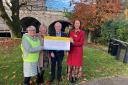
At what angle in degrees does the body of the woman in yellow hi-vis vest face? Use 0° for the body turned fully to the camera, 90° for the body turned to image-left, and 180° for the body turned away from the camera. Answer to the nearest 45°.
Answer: approximately 315°

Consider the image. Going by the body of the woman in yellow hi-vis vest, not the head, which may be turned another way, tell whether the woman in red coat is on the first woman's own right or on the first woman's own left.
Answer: on the first woman's own left

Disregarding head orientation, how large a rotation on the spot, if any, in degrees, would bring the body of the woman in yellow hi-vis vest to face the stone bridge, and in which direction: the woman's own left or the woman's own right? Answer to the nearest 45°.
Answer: approximately 135° to the woman's own left

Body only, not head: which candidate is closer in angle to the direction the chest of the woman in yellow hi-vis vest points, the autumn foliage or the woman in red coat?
the woman in red coat

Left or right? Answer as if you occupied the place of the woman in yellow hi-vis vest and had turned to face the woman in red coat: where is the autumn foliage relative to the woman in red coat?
left

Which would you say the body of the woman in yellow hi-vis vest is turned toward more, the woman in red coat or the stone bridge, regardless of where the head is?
the woman in red coat

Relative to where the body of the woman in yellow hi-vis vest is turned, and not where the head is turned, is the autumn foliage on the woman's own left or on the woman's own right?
on the woman's own left
